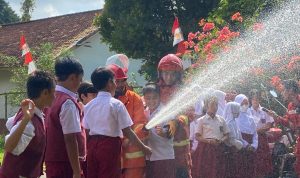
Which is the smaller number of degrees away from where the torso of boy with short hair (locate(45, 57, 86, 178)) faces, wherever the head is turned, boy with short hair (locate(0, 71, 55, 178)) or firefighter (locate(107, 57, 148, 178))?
the firefighter

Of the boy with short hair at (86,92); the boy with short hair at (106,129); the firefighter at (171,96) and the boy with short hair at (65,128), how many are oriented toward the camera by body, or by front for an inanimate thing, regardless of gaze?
1

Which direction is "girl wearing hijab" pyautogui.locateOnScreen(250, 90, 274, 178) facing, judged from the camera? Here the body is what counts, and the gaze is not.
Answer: toward the camera

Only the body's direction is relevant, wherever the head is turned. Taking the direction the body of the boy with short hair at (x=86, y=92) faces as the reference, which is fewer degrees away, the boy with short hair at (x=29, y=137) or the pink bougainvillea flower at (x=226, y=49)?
the pink bougainvillea flower

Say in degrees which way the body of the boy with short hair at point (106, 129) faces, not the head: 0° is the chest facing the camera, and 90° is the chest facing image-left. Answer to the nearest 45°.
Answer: approximately 225°

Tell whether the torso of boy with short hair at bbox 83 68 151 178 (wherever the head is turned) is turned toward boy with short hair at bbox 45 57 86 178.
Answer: no

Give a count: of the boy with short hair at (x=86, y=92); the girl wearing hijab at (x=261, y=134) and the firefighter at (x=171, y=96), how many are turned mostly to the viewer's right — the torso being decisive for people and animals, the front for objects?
1

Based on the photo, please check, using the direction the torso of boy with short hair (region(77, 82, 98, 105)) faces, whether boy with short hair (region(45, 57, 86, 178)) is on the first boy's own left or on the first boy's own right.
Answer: on the first boy's own right

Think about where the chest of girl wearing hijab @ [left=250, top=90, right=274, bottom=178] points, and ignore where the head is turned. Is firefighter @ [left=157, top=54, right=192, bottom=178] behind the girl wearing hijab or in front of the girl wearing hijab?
in front

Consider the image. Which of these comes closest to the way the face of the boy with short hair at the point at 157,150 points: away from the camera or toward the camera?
toward the camera

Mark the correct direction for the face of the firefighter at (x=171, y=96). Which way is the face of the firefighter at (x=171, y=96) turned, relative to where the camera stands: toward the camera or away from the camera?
toward the camera
